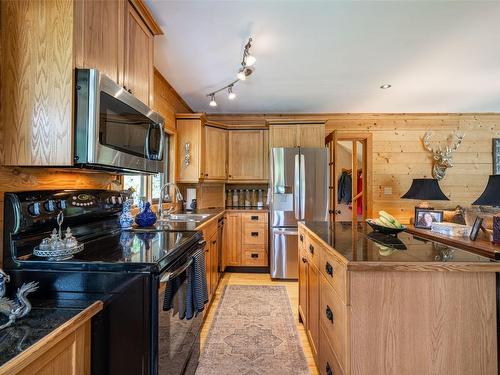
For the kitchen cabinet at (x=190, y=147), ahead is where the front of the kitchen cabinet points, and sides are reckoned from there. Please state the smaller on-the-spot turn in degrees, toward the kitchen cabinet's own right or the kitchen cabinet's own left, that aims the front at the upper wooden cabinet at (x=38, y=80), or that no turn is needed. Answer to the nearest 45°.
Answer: approximately 90° to the kitchen cabinet's own right

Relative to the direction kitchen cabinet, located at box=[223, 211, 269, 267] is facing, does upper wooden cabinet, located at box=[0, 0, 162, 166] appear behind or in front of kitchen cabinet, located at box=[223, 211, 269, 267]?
in front

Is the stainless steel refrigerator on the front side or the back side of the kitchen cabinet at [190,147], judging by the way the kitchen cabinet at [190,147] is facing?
on the front side

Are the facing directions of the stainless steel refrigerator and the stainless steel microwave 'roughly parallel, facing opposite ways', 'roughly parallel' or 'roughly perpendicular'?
roughly perpendicular
